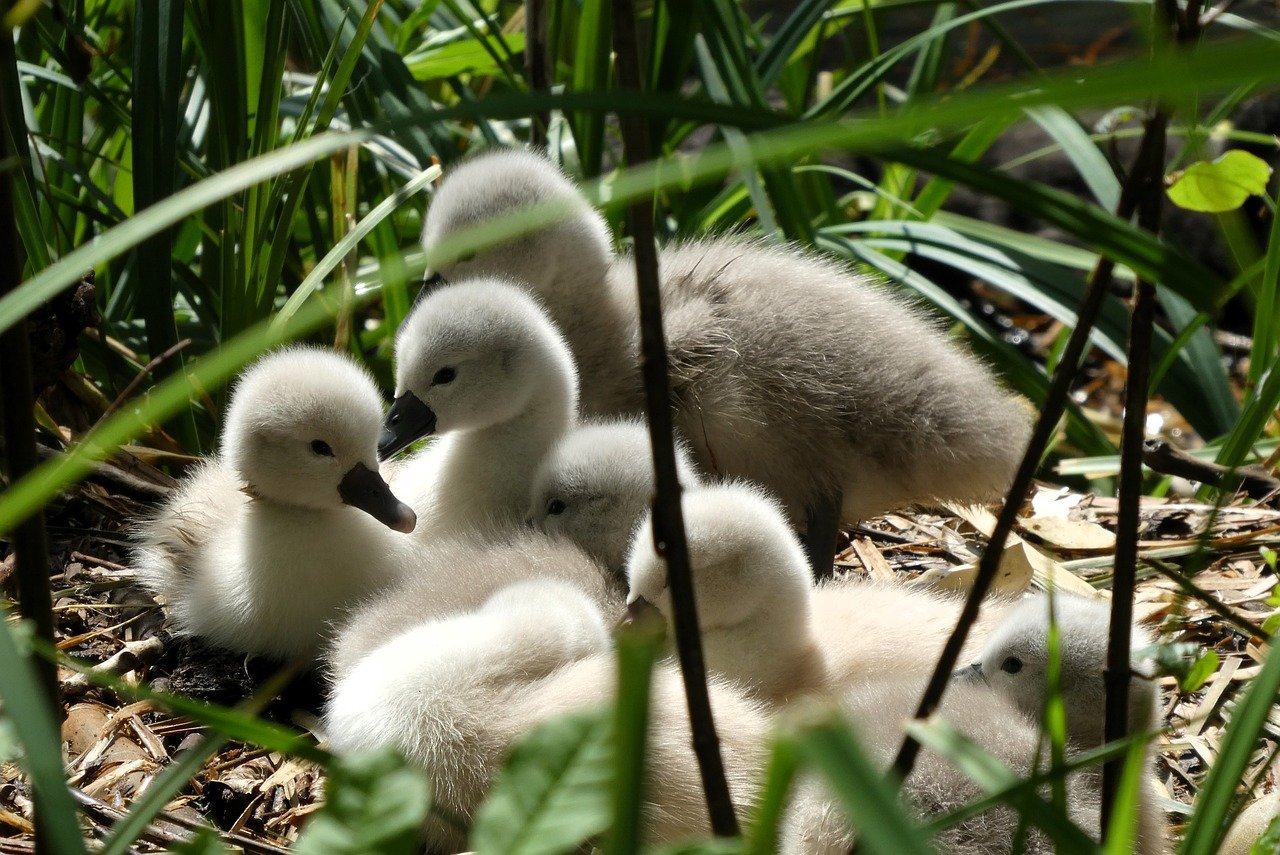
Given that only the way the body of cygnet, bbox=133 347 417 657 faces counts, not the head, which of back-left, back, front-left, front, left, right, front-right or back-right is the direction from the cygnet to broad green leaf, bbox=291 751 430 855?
front-right

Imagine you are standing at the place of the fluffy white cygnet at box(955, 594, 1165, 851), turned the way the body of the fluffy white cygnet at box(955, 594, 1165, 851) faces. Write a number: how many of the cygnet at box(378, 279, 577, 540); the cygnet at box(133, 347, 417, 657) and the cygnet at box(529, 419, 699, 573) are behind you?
0

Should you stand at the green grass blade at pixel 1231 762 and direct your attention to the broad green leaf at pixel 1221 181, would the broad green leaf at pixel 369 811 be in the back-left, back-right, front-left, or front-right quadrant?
back-left

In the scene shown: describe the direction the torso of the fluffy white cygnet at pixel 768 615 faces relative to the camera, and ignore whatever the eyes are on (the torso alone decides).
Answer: to the viewer's left

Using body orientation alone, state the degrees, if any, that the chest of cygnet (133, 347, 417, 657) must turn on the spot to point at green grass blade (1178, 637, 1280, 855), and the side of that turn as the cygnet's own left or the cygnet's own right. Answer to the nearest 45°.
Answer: approximately 45° to the cygnet's own right

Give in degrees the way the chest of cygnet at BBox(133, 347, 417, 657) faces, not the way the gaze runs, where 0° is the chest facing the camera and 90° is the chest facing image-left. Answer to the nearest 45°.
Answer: approximately 315°

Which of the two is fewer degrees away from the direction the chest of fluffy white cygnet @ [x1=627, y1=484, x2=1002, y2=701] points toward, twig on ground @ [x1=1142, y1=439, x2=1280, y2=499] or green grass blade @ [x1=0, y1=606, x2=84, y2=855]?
the green grass blade

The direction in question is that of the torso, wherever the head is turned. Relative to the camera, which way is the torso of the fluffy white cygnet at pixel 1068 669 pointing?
to the viewer's left

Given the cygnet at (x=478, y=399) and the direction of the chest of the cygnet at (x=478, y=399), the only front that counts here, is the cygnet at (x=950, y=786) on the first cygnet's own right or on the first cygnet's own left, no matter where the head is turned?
on the first cygnet's own left

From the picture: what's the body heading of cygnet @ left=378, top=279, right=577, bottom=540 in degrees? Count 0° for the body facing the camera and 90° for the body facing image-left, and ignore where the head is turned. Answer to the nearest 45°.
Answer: approximately 45°

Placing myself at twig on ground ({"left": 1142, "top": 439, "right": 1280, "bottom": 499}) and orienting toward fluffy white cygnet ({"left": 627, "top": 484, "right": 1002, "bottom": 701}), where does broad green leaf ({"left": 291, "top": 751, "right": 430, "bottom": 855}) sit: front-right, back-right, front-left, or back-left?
front-left

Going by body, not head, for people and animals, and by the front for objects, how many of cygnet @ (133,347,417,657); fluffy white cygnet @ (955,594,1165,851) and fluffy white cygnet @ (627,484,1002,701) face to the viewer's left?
2

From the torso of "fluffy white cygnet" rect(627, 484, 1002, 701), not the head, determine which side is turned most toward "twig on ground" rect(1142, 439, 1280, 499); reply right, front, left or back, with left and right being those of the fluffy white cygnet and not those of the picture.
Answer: back
